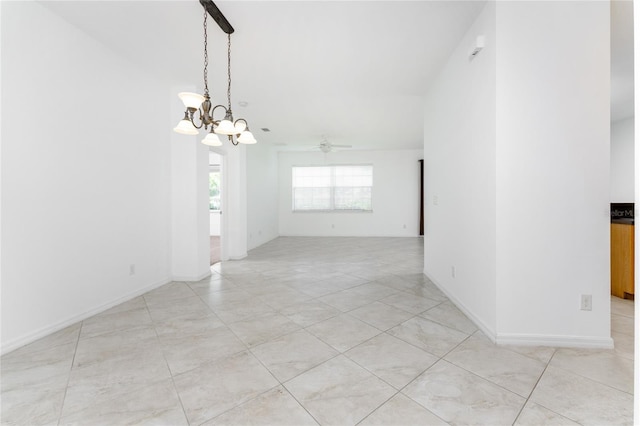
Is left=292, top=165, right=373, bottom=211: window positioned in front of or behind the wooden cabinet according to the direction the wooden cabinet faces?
behind
